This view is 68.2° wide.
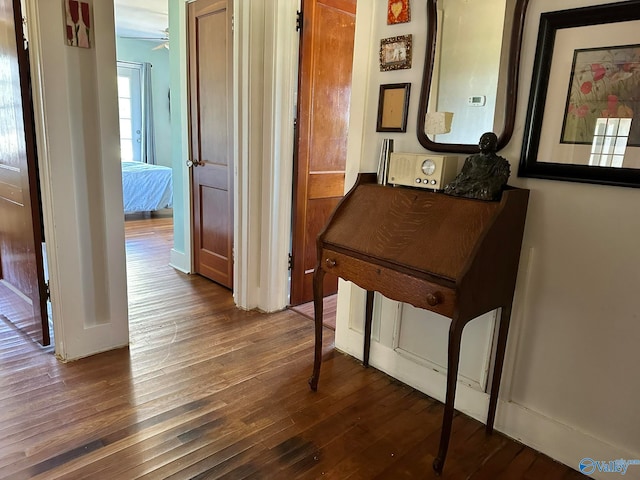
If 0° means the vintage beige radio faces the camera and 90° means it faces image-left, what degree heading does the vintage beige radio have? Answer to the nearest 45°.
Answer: approximately 45°

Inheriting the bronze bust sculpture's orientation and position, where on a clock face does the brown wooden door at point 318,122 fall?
The brown wooden door is roughly at 3 o'clock from the bronze bust sculpture.

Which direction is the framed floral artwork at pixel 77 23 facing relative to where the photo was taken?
toward the camera

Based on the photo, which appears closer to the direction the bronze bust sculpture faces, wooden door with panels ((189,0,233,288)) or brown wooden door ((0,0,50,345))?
the brown wooden door

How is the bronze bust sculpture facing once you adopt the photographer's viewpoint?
facing the viewer and to the left of the viewer

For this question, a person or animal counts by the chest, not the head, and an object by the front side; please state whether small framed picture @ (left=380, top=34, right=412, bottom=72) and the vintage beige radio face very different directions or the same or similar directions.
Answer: same or similar directions

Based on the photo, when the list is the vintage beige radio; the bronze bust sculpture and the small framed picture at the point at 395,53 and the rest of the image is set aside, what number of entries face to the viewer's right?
0

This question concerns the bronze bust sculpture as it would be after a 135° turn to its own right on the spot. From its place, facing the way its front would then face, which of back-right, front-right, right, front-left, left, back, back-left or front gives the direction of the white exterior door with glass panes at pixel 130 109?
front-left

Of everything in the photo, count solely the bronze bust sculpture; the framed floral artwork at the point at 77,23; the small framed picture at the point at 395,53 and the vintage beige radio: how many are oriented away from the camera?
0

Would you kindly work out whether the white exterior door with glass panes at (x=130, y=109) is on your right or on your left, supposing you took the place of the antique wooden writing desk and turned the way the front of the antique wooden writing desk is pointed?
on your right

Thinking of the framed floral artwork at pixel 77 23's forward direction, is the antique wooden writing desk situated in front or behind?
in front

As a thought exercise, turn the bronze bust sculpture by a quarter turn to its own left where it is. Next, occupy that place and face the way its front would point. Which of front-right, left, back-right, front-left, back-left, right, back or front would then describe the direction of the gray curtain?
back

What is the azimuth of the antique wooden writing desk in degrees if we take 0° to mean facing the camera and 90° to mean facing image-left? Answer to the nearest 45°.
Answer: approximately 45°
